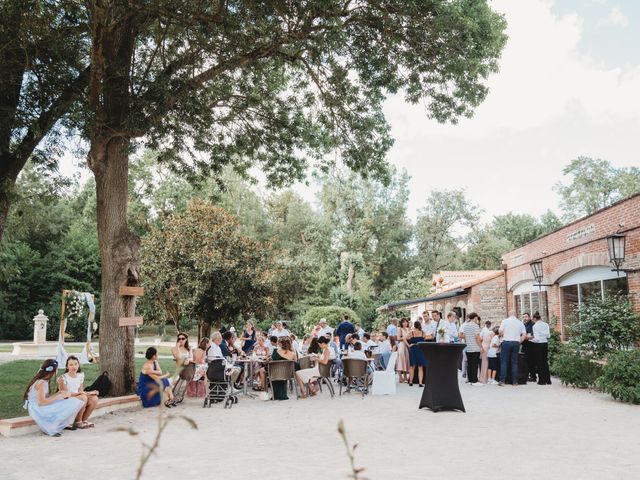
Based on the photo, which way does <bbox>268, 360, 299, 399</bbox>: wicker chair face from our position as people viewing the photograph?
facing away from the viewer

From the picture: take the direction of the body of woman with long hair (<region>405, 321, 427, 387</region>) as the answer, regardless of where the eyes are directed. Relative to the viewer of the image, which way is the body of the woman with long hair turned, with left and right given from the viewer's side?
facing away from the viewer and to the left of the viewer

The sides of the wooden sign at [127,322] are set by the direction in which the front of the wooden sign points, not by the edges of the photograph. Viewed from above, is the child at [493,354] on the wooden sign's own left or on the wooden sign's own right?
on the wooden sign's own left

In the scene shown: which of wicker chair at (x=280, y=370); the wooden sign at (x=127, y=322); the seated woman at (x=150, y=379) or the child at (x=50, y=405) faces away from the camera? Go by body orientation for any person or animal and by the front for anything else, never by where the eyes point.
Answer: the wicker chair

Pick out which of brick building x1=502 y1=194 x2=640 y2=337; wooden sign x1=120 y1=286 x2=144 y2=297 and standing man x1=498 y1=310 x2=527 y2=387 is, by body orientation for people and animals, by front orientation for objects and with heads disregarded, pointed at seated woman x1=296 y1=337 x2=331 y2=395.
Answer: the brick building

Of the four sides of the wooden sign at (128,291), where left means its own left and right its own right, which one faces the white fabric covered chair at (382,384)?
left

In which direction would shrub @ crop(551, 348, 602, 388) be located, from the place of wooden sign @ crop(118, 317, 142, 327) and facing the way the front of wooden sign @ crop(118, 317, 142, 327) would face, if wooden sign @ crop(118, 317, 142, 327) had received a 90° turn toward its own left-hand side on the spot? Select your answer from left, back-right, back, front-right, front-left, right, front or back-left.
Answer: front

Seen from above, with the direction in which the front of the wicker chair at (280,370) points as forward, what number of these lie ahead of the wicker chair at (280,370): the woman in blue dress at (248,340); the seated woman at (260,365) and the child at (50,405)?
2

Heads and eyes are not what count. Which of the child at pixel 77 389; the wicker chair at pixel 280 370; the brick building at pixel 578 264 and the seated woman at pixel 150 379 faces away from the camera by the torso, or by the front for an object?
the wicker chair

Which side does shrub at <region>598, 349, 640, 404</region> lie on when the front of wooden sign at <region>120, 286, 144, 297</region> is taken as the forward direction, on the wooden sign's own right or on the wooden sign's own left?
on the wooden sign's own left

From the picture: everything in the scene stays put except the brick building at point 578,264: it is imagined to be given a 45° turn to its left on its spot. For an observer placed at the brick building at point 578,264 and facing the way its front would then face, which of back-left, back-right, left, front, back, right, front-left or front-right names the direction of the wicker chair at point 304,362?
front-right

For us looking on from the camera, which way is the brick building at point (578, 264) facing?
facing the viewer and to the left of the viewer

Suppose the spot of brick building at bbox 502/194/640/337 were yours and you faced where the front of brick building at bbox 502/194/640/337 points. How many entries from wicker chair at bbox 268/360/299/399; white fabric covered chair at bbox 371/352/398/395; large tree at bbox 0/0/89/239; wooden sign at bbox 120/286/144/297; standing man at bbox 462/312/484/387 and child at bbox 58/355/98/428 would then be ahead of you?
6

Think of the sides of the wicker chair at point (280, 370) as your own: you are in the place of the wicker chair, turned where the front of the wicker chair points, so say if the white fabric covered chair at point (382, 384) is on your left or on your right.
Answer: on your right

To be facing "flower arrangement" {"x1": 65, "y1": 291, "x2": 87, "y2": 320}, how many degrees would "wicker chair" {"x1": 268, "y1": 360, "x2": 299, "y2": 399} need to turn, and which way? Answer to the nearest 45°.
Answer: approximately 45° to its left
